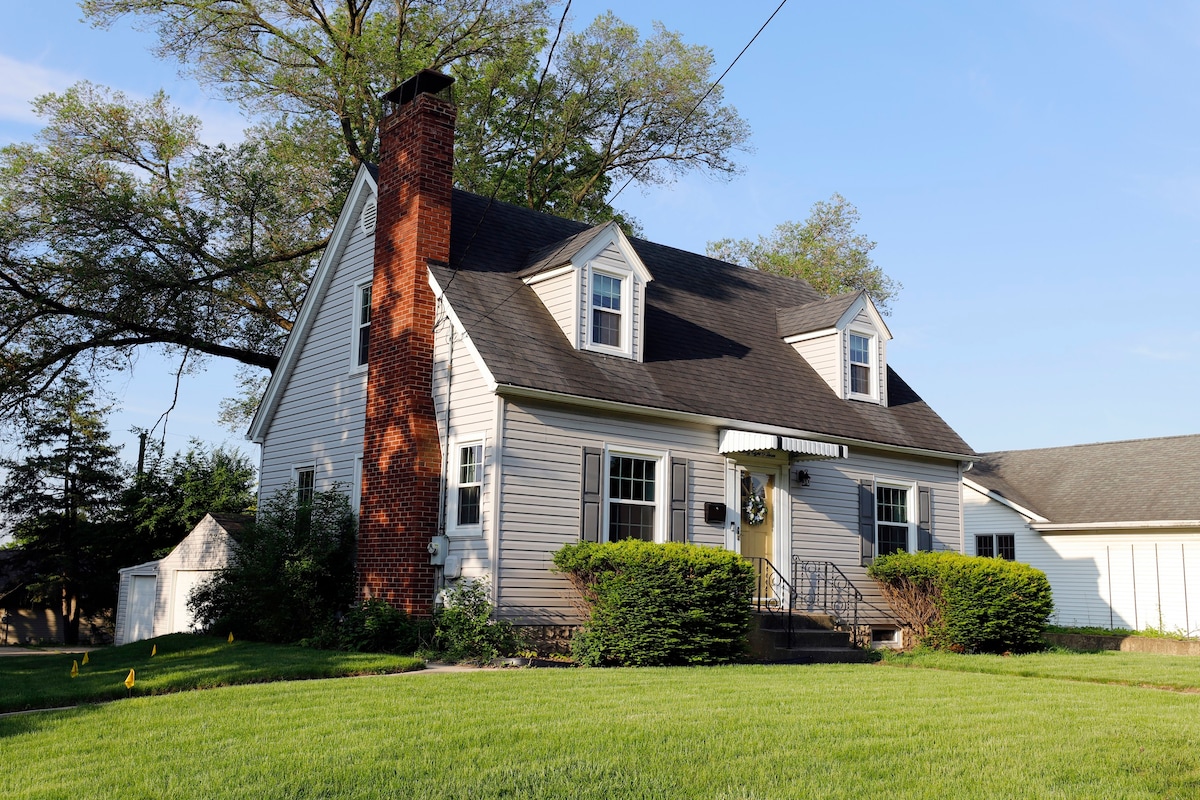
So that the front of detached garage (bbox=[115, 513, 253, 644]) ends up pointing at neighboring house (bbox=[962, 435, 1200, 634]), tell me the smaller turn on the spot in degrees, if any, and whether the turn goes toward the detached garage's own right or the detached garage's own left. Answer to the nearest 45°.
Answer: approximately 135° to the detached garage's own left

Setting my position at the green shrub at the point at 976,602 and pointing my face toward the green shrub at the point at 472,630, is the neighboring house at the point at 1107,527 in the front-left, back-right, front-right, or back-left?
back-right

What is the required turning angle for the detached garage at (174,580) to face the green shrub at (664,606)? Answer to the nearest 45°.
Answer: approximately 90° to its left

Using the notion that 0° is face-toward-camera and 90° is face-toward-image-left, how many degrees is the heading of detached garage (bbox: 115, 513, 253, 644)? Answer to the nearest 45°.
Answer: approximately 45°

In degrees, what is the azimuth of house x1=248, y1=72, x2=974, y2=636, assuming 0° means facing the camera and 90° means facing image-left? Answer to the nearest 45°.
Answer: approximately 315°

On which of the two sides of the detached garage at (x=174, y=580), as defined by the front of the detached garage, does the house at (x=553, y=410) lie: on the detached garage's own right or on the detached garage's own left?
on the detached garage's own left

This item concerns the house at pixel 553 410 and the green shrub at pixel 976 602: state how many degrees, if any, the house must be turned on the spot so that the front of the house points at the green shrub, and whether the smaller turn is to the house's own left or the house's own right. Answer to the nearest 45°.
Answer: approximately 45° to the house's own left

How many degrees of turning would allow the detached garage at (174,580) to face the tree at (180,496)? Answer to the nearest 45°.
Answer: approximately 135° to its right
